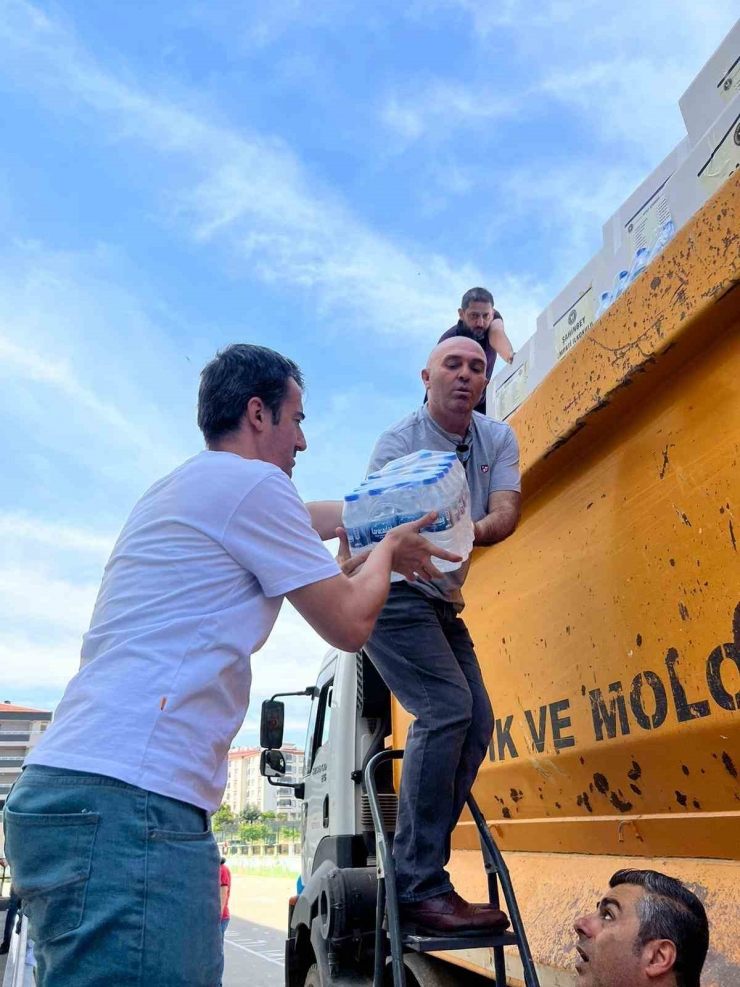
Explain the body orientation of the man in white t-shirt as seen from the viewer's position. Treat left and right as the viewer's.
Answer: facing away from the viewer and to the right of the viewer

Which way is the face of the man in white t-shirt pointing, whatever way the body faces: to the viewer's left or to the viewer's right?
to the viewer's right

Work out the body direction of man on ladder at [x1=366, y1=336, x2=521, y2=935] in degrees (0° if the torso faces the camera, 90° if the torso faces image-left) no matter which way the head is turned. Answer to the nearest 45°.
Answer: approximately 315°

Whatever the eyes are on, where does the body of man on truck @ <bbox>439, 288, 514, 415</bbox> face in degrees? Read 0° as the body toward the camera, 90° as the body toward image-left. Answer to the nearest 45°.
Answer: approximately 0°

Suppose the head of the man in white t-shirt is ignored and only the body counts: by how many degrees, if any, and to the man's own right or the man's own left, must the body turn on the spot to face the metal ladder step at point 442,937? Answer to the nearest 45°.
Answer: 0° — they already face it

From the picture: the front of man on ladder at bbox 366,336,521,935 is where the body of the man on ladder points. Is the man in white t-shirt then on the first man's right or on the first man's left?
on the first man's right

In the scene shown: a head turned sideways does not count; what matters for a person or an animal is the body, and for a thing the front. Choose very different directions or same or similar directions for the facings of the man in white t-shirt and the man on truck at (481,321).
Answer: very different directions

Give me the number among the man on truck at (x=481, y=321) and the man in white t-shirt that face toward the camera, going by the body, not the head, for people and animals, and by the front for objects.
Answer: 1
